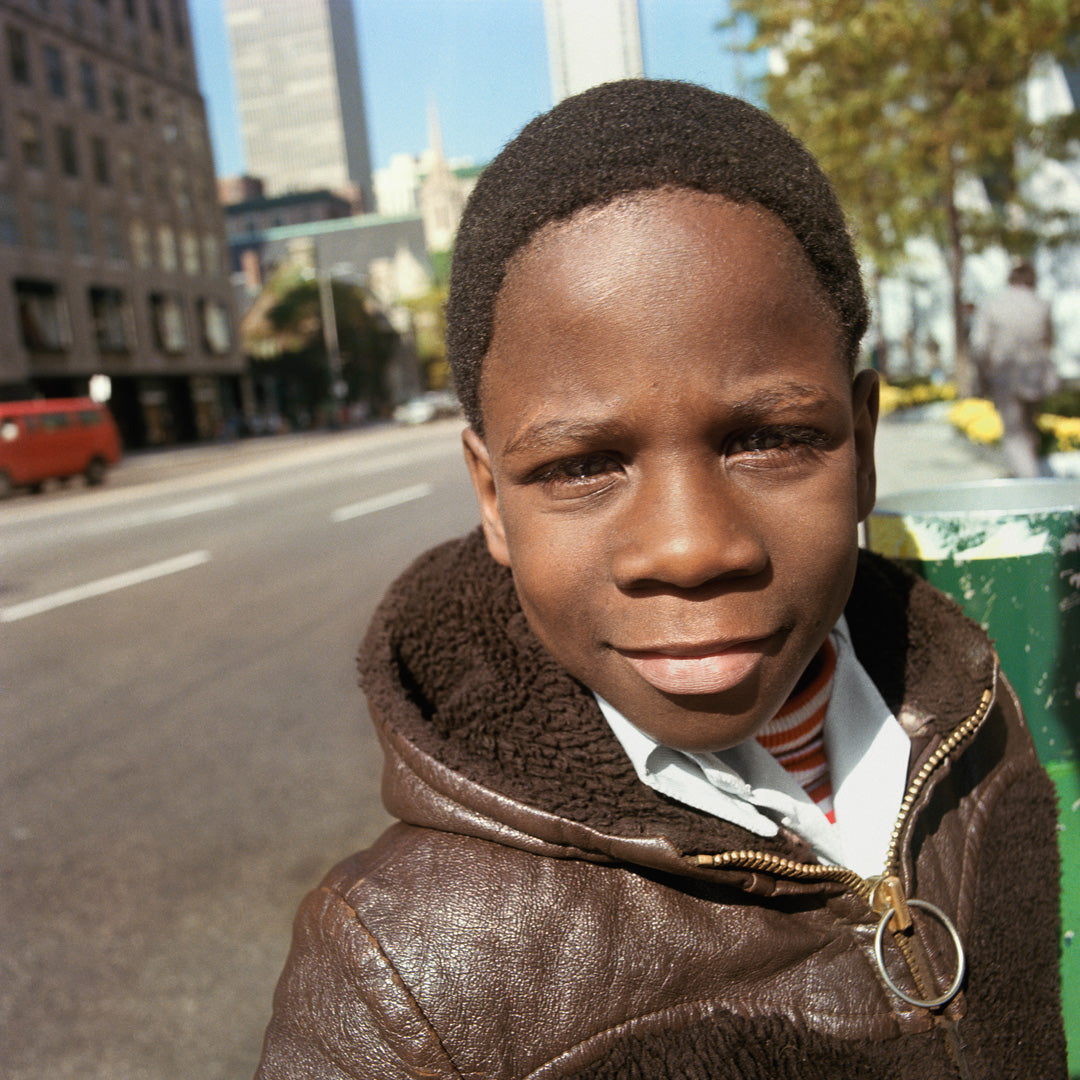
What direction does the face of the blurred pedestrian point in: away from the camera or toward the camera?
away from the camera

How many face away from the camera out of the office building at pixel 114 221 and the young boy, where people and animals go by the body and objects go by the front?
0

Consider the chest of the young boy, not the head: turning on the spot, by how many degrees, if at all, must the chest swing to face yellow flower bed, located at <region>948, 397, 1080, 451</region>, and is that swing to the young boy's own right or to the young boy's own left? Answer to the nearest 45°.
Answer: approximately 135° to the young boy's own left

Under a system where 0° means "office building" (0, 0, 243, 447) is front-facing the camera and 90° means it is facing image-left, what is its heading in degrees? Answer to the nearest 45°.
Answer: approximately 315°

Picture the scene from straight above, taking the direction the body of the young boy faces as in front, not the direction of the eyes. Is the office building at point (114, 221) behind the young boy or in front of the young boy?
behind

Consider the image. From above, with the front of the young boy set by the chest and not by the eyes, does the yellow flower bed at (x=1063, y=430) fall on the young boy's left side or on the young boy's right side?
on the young boy's left side

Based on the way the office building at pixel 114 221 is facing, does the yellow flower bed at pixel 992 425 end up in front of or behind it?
in front

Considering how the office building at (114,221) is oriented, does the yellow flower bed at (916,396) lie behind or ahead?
ahead

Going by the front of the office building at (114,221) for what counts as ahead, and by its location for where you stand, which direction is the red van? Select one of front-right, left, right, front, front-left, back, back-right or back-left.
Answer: front-right
